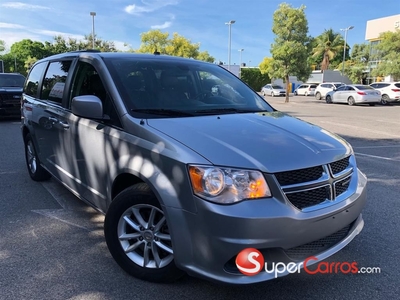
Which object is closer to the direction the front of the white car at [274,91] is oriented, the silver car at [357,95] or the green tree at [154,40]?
the silver car

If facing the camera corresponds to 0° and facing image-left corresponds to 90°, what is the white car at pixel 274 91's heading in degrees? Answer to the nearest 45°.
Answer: approximately 315°

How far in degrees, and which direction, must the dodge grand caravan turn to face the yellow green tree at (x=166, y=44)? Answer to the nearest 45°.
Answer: approximately 135° to its left

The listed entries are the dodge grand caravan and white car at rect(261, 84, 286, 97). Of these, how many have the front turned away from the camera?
0

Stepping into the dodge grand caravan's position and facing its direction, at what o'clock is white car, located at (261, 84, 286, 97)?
The white car is roughly at 8 o'clock from the dodge grand caravan.

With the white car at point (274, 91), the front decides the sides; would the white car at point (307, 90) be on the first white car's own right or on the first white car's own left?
on the first white car's own left

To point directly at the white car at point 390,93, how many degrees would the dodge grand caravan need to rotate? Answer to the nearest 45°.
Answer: approximately 90° to its left
